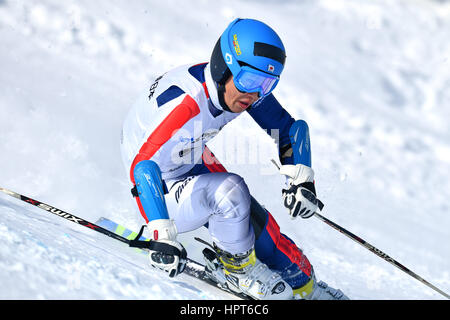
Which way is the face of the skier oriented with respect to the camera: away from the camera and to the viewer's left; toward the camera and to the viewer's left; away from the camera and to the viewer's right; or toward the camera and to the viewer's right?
toward the camera and to the viewer's right

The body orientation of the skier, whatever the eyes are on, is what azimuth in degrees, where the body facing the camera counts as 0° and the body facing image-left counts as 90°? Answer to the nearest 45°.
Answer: approximately 315°
